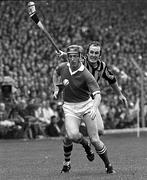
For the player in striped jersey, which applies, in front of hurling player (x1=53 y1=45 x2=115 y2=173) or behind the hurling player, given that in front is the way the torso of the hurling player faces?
behind

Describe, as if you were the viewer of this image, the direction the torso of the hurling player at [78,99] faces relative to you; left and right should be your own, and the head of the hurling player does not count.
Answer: facing the viewer
